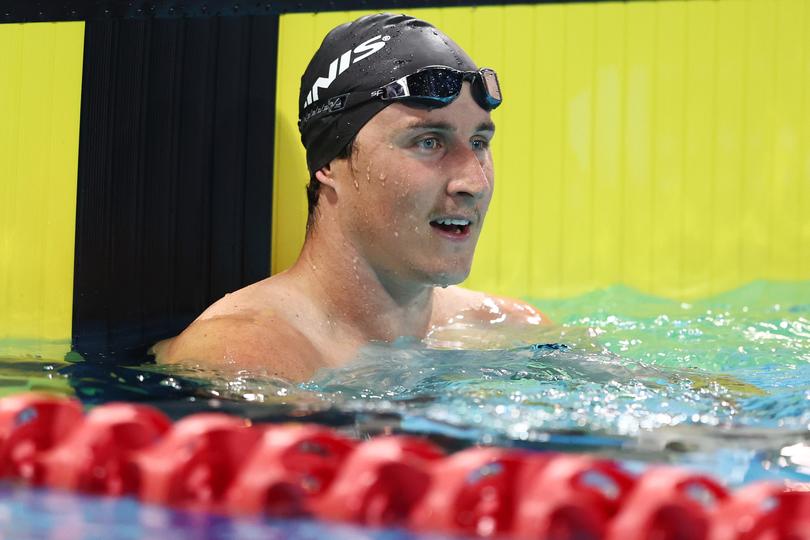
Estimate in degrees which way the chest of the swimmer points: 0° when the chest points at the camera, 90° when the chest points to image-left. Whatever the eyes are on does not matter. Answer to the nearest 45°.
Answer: approximately 315°

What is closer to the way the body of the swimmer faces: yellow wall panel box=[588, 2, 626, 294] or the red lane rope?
the red lane rope

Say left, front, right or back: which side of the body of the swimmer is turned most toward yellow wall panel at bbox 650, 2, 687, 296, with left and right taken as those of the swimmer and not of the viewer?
left

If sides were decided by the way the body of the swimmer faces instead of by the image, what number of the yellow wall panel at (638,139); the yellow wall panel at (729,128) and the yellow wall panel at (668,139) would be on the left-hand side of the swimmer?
3

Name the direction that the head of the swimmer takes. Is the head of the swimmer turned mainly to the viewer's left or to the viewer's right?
to the viewer's right

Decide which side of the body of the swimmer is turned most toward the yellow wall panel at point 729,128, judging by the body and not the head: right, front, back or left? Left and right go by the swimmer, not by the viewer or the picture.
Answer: left

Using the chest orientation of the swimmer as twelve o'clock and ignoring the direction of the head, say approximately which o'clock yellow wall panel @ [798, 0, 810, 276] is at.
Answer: The yellow wall panel is roughly at 9 o'clock from the swimmer.
